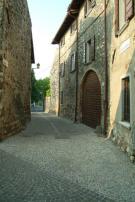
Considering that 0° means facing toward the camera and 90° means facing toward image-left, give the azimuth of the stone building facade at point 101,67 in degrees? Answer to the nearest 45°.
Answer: approximately 45°
